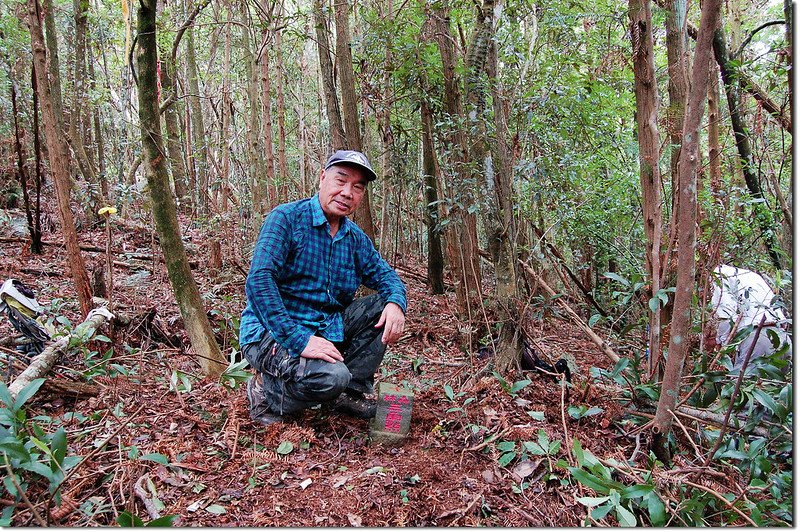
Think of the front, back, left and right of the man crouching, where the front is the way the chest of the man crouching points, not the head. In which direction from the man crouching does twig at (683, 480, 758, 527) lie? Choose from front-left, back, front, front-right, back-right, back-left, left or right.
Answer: front

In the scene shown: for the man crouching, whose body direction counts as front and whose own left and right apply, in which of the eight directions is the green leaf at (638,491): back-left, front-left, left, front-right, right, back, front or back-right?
front

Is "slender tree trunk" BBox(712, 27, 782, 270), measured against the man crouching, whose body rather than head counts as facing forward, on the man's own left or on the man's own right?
on the man's own left

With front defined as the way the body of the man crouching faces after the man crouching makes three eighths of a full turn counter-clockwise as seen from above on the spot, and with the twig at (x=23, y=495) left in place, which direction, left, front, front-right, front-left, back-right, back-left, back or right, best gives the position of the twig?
back-left

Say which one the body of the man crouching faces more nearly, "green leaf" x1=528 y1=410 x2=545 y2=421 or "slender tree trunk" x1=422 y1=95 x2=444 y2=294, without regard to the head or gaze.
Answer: the green leaf

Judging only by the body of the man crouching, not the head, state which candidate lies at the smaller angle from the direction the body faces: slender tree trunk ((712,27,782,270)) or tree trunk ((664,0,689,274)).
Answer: the tree trunk

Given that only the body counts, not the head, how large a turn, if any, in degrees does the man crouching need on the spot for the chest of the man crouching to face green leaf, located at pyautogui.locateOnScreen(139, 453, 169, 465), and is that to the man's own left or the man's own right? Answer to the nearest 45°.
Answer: approximately 90° to the man's own right

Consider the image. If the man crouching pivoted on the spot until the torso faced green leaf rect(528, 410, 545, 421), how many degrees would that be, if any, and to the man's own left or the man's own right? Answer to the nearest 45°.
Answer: approximately 45° to the man's own left

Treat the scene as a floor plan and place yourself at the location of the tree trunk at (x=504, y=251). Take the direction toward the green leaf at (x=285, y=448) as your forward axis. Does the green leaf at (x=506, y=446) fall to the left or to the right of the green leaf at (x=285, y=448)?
left

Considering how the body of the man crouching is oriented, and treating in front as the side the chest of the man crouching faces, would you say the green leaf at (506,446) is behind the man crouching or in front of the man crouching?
in front

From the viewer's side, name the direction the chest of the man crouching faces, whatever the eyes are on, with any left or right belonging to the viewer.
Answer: facing the viewer and to the right of the viewer
